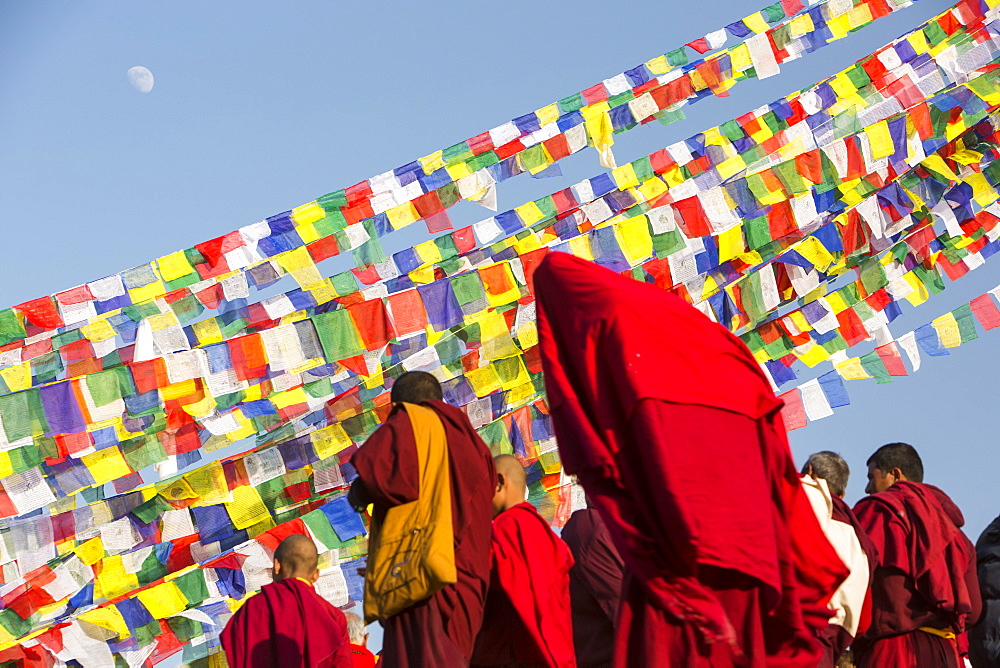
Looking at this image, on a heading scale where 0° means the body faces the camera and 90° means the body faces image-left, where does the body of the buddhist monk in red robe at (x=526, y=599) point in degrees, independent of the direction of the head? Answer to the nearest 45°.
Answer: approximately 135°

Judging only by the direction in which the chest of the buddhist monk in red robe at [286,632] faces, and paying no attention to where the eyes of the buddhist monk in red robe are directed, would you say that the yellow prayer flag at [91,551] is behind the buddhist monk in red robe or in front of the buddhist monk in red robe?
in front

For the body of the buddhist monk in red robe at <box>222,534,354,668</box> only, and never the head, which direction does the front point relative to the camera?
away from the camera

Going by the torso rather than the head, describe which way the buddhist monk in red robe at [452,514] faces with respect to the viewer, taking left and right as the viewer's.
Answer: facing away from the viewer and to the left of the viewer

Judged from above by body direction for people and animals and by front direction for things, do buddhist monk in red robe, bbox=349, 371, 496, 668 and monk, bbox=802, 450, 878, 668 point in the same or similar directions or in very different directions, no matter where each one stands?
same or similar directions

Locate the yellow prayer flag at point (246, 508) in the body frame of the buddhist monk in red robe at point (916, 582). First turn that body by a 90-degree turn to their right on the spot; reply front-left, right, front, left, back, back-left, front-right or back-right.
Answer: back-left

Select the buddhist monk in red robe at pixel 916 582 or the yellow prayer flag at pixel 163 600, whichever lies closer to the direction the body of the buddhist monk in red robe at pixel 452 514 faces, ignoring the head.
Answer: the yellow prayer flag

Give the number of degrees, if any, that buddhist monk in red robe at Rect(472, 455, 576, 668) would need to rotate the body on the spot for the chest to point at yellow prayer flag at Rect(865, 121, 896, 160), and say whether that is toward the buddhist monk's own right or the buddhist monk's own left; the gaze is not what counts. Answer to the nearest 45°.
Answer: approximately 90° to the buddhist monk's own right

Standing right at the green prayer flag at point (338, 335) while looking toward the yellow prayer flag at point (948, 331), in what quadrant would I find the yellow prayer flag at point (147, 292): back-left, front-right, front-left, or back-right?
back-left
